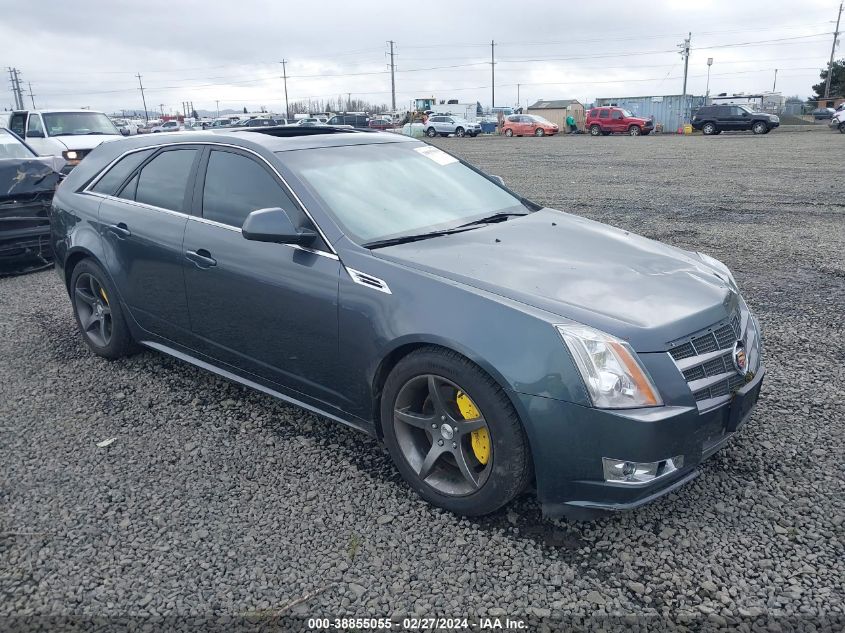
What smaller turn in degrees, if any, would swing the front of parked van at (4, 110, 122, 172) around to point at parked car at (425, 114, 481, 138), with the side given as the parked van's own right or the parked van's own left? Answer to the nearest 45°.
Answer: approximately 90° to the parked van's own left

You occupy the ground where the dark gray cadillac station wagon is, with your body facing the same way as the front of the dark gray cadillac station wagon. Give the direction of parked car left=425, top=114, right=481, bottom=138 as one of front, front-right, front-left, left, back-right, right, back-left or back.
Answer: back-left

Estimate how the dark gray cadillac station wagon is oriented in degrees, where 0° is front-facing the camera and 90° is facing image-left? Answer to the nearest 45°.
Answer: approximately 315°

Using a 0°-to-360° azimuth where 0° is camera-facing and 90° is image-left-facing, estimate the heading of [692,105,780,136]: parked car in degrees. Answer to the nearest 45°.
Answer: approximately 270°

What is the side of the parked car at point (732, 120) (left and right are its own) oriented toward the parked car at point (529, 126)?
back

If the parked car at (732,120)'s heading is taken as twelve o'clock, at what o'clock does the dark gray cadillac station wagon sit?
The dark gray cadillac station wagon is roughly at 3 o'clock from the parked car.

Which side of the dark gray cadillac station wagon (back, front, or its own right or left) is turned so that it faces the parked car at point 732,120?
left

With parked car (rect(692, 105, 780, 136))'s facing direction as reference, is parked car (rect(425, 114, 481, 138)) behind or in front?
behind

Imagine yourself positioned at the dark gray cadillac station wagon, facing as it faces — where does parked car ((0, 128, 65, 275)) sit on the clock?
The parked car is roughly at 6 o'clock from the dark gray cadillac station wagon.

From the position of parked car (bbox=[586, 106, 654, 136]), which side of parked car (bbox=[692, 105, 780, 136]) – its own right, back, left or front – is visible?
back
